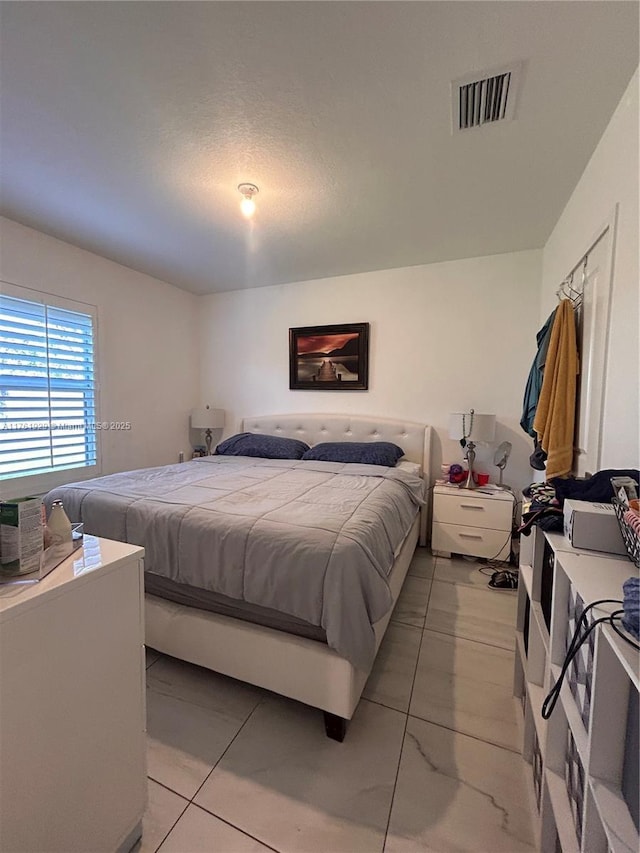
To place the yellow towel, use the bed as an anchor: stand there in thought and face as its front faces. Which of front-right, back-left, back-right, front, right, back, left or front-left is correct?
back-left

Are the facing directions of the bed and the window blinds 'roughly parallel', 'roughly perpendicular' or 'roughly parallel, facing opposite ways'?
roughly perpendicular

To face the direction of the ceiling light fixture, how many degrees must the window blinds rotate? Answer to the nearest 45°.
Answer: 0° — it already faces it

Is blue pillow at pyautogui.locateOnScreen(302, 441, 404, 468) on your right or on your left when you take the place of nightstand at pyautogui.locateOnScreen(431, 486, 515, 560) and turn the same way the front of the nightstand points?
on your right

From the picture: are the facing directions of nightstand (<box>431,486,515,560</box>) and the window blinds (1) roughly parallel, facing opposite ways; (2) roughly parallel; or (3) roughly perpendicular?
roughly perpendicular

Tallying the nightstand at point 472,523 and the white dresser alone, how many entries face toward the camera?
1

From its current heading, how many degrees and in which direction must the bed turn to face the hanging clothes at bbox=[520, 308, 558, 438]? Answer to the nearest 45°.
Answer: approximately 135° to its left

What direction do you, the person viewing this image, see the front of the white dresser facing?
facing away from the viewer and to the right of the viewer

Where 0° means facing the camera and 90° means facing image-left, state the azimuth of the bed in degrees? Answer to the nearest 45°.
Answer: approximately 45°
